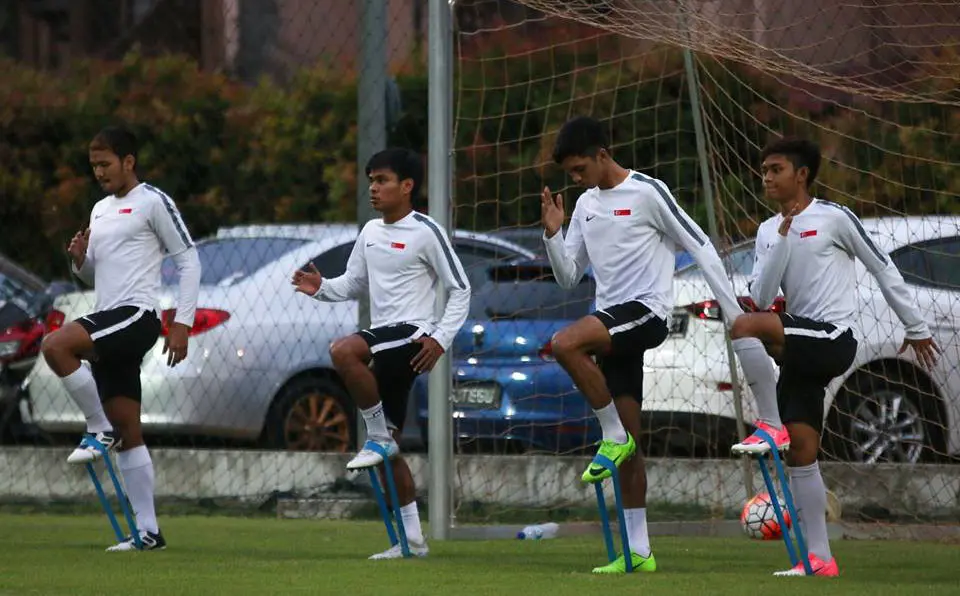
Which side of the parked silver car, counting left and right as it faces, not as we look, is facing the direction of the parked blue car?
right

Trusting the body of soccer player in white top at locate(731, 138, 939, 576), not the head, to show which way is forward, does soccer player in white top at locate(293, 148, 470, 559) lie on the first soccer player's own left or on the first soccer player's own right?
on the first soccer player's own right

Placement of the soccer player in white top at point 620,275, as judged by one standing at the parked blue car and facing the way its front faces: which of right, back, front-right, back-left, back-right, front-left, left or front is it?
back-right

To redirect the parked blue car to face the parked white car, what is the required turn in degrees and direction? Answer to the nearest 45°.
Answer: approximately 45° to its right

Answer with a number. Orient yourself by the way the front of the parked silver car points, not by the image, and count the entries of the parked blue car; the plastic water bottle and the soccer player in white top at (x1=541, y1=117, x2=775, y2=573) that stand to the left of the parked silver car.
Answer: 0

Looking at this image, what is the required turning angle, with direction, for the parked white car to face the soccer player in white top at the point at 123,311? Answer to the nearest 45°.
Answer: approximately 180°

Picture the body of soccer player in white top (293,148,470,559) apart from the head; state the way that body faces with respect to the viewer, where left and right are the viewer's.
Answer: facing the viewer and to the left of the viewer

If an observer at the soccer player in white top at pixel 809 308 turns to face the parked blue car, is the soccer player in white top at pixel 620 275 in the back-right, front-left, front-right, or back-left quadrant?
front-left

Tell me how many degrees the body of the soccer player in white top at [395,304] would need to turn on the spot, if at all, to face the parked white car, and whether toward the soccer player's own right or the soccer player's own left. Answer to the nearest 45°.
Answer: approximately 180°

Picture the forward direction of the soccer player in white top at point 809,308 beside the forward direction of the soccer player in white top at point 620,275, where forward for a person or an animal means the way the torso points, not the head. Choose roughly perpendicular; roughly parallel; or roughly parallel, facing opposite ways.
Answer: roughly parallel

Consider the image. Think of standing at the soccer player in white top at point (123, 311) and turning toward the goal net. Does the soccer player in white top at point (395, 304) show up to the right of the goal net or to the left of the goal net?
right

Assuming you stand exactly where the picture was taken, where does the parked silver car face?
facing away from the viewer and to the right of the viewer

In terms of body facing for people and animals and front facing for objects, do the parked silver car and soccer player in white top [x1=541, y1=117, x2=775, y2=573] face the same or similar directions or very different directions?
very different directions

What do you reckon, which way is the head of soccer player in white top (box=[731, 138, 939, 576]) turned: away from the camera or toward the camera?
toward the camera

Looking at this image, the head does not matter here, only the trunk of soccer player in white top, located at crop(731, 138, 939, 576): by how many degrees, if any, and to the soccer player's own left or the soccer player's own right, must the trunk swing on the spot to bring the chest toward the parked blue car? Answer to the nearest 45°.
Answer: approximately 90° to the soccer player's own right

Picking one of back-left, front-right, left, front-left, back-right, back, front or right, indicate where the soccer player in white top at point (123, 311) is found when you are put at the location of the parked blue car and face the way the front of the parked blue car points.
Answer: back

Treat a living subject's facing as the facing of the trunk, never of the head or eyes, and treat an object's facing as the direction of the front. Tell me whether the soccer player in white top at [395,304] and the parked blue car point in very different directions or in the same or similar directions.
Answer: very different directions

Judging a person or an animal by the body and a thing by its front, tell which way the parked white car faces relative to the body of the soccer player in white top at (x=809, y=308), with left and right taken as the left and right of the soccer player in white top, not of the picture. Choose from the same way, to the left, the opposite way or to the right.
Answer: the opposite way

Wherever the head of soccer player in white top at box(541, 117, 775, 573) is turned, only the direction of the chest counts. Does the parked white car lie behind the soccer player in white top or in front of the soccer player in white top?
behind
